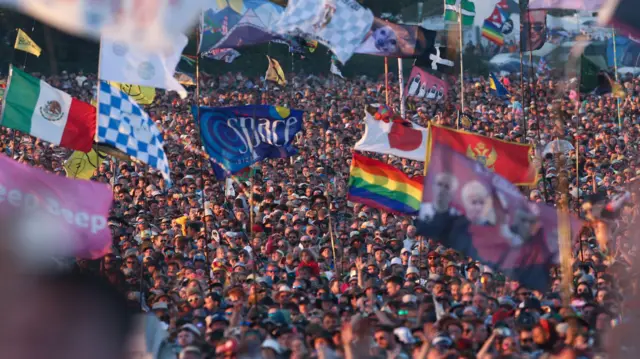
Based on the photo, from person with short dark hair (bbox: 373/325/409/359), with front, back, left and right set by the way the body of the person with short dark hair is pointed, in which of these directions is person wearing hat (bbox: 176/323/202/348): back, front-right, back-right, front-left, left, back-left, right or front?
front-right

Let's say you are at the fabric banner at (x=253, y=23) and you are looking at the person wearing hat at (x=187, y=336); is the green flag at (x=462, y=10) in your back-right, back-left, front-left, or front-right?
back-left

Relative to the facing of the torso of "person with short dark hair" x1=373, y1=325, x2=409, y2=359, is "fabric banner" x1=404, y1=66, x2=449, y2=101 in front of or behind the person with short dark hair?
behind

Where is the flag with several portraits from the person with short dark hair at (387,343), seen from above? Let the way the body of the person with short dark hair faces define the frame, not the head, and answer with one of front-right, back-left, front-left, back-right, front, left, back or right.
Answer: back

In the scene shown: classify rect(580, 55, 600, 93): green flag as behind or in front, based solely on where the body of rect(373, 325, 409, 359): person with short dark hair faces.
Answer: behind

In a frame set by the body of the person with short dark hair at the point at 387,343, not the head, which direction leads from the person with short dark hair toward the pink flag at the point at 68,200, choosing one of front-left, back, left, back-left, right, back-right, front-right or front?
front-right

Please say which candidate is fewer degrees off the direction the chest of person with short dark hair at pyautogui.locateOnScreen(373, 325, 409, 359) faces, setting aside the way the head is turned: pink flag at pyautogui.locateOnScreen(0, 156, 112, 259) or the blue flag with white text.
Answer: the pink flag

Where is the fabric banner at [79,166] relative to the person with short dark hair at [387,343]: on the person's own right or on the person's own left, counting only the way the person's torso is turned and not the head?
on the person's own right

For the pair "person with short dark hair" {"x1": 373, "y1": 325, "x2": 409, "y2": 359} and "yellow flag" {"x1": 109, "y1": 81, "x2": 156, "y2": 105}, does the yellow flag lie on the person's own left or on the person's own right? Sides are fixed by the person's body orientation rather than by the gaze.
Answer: on the person's own right

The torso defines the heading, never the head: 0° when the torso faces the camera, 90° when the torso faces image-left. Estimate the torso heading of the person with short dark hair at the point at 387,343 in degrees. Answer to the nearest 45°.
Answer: approximately 45°
